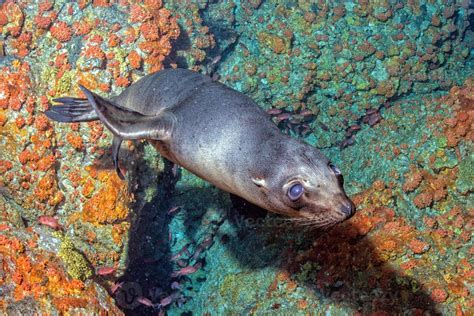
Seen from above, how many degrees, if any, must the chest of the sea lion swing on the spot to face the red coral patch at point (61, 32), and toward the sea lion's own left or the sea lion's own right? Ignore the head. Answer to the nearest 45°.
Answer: approximately 180°

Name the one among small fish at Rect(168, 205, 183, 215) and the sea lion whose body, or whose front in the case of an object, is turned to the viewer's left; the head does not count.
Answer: the small fish

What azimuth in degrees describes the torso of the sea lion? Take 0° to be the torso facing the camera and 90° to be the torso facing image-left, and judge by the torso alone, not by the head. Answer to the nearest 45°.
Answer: approximately 315°
